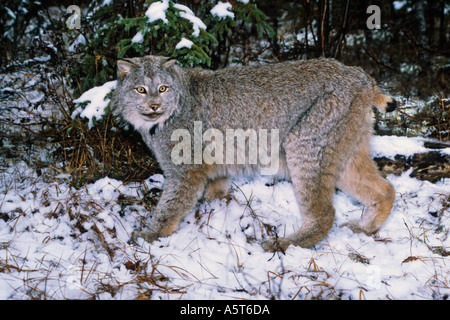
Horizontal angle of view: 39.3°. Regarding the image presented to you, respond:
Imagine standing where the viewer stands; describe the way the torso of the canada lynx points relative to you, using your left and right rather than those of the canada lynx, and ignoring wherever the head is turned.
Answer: facing to the left of the viewer
